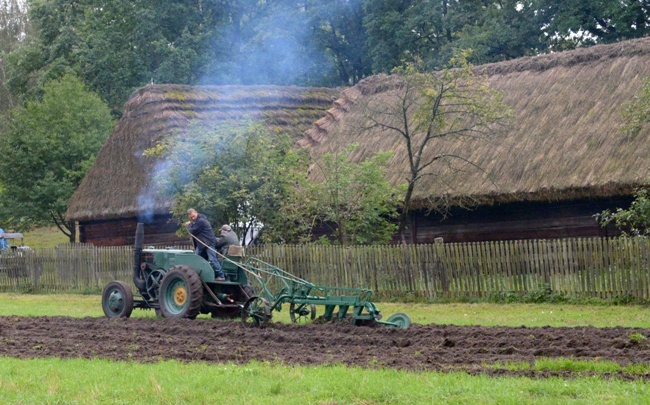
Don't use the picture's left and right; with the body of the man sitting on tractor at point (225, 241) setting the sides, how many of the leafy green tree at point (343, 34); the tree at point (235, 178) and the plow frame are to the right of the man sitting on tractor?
2

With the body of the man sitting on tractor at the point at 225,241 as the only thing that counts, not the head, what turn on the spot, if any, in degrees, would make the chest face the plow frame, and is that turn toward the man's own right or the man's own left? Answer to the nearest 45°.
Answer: approximately 135° to the man's own left

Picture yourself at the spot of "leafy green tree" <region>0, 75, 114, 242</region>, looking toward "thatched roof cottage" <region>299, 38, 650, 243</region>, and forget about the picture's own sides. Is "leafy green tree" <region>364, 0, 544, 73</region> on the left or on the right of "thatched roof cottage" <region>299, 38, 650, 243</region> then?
left

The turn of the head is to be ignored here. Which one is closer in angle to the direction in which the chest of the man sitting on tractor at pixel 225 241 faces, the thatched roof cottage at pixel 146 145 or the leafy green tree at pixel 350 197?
the thatched roof cottage

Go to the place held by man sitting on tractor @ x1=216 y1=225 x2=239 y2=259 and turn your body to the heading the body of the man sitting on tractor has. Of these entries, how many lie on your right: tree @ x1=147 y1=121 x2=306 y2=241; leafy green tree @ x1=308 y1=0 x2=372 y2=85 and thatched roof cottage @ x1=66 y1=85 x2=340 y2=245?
3

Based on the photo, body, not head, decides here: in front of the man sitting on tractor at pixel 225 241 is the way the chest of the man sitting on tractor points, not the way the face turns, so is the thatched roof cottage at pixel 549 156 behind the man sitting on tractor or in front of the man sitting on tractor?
behind

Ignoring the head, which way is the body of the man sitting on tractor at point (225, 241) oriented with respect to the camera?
to the viewer's left

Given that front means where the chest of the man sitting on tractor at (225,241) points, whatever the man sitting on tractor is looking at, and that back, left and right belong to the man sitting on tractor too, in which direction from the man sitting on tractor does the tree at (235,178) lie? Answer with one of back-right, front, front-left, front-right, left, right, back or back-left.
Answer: right

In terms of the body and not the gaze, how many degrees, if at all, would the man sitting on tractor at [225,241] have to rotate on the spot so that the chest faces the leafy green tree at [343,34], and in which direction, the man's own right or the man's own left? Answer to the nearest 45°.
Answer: approximately 90° to the man's own right

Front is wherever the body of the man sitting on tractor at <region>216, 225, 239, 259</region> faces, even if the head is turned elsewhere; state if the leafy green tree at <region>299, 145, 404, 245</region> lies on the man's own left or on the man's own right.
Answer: on the man's own right
